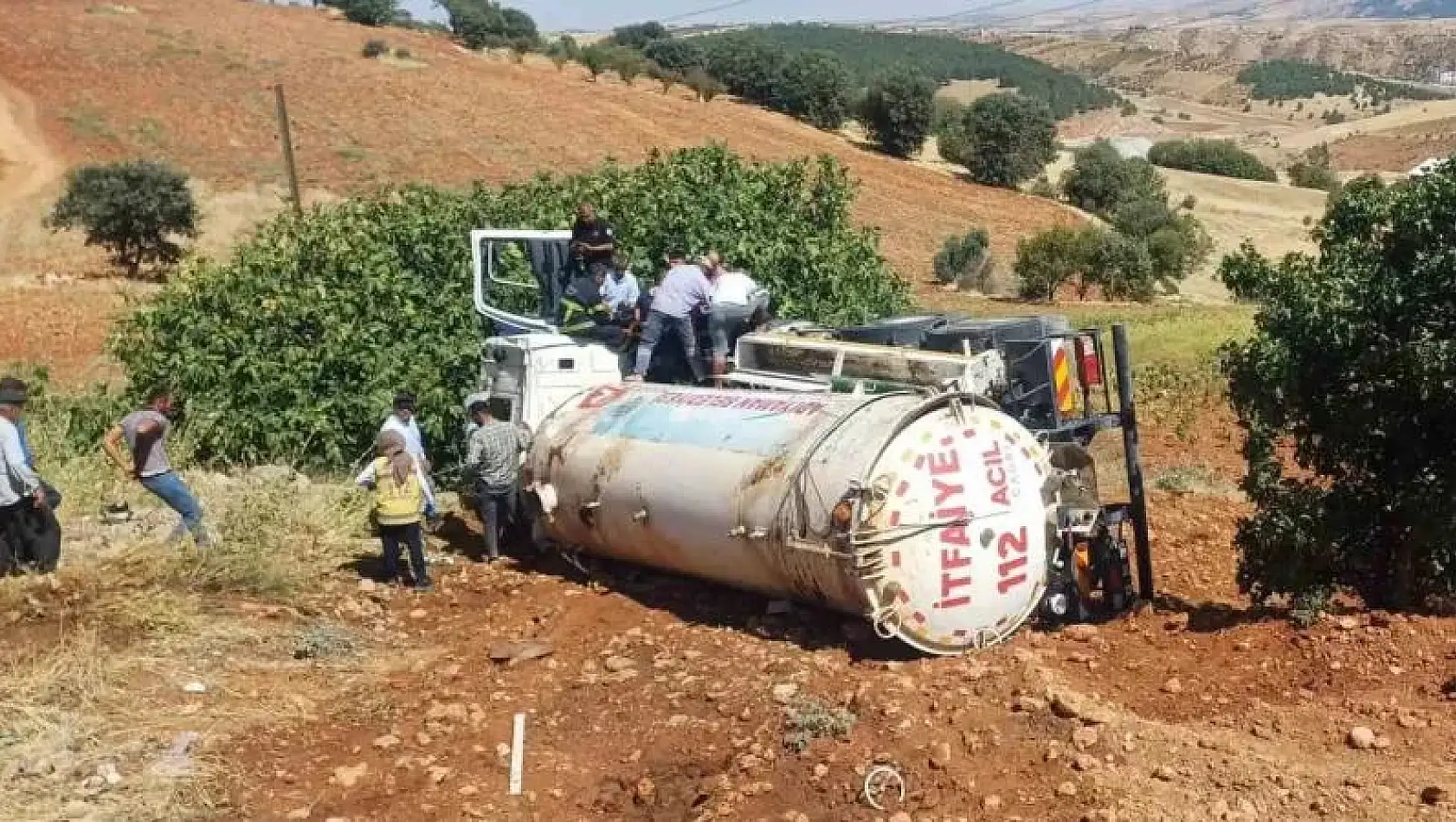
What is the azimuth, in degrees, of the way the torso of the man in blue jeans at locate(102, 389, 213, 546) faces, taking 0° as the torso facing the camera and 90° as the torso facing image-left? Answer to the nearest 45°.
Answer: approximately 270°

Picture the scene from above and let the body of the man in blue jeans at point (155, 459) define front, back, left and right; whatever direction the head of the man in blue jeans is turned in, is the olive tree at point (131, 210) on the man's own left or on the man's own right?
on the man's own left

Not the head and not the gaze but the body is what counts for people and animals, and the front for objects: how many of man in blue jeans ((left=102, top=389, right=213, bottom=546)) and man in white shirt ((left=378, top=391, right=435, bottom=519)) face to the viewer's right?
1
